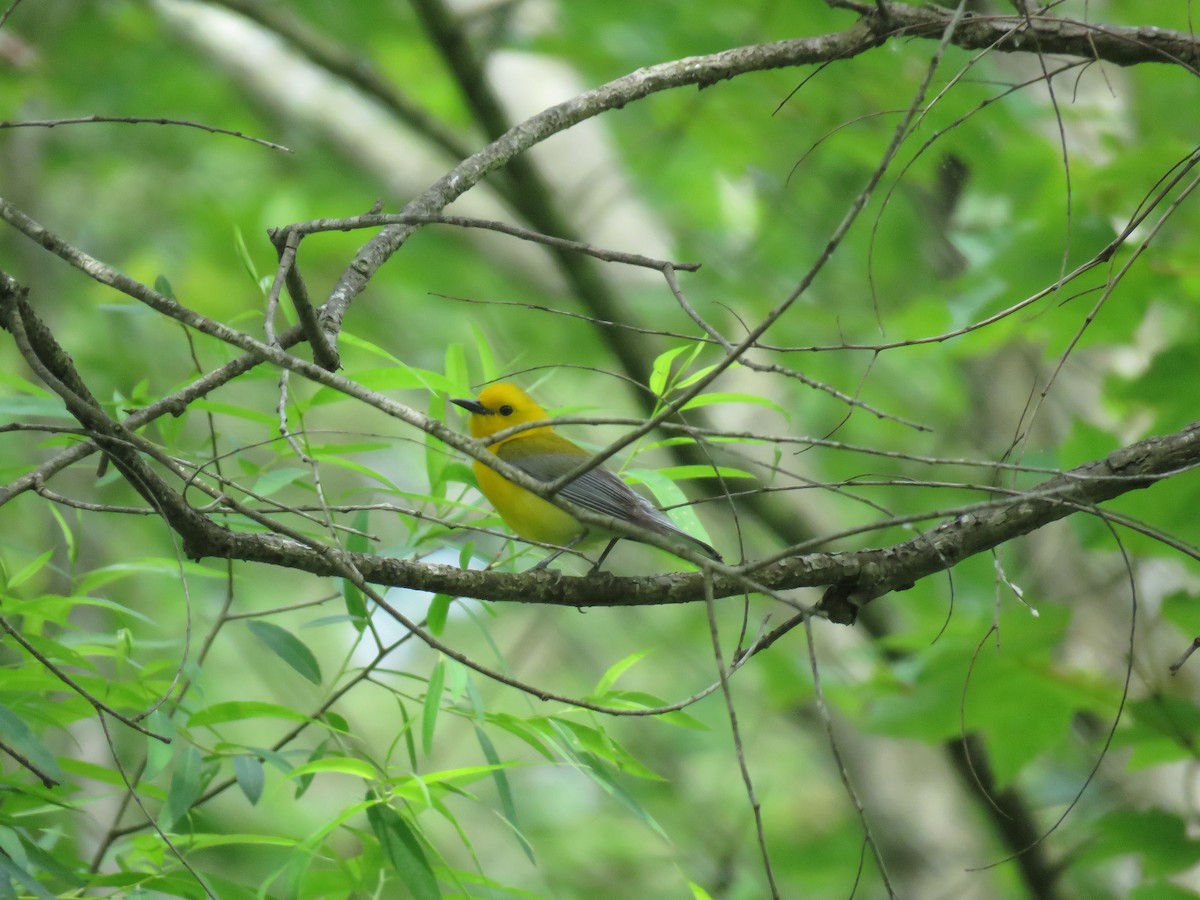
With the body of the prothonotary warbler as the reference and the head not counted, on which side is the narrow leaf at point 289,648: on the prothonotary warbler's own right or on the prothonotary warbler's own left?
on the prothonotary warbler's own left

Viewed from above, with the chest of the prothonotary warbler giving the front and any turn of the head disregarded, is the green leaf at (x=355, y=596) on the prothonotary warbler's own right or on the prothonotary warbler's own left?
on the prothonotary warbler's own right

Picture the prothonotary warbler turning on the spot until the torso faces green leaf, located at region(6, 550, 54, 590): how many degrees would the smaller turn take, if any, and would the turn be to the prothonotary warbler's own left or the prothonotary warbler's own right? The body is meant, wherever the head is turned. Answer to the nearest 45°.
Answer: approximately 45° to the prothonotary warbler's own left

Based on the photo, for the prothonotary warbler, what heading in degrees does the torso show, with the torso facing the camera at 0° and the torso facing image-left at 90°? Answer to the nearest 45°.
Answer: approximately 90°

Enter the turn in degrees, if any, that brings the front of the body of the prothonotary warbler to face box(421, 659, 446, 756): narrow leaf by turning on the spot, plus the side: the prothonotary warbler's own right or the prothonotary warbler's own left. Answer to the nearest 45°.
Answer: approximately 90° to the prothonotary warbler's own left

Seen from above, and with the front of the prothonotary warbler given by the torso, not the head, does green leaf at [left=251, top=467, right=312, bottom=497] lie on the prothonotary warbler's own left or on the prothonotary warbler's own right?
on the prothonotary warbler's own right
